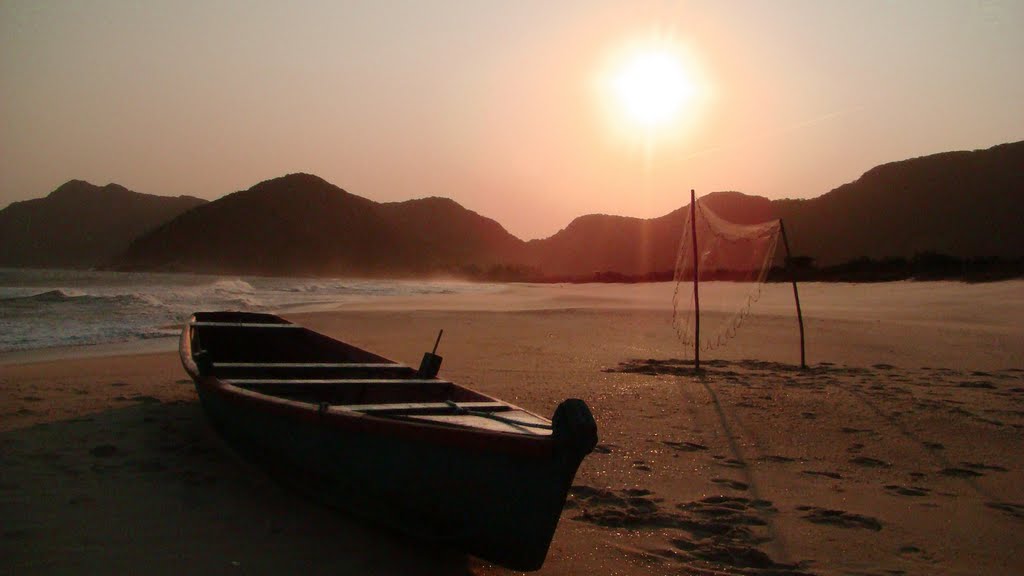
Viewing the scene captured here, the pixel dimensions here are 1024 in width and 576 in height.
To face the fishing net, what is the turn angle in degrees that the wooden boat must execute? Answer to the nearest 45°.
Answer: approximately 90° to its left

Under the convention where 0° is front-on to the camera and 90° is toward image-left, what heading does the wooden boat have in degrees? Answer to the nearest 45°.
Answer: approximately 315°
